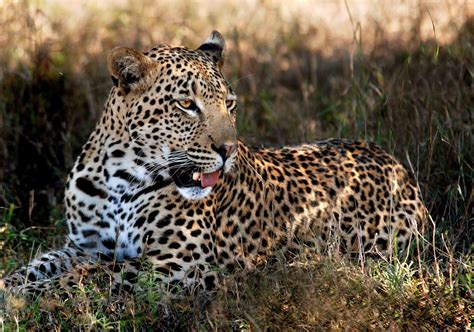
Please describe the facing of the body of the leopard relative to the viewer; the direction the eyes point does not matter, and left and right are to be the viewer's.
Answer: facing the viewer and to the left of the viewer
